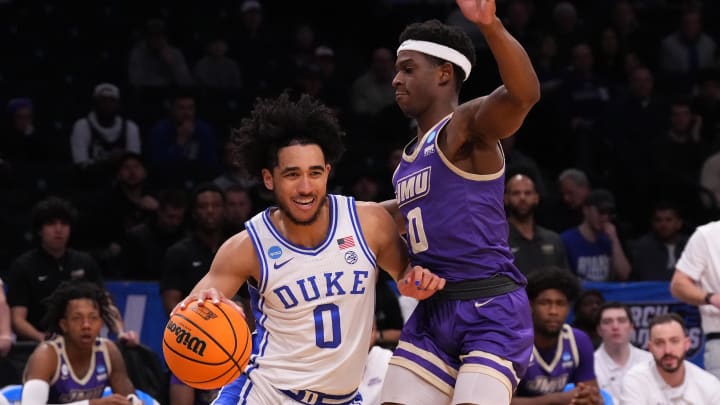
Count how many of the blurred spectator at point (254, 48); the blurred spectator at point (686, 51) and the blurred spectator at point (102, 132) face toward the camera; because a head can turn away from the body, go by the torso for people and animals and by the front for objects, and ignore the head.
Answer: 3

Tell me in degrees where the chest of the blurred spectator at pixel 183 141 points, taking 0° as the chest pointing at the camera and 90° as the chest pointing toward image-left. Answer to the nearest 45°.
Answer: approximately 0°

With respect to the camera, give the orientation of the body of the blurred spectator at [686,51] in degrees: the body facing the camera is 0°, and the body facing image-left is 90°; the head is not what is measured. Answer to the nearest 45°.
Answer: approximately 0°

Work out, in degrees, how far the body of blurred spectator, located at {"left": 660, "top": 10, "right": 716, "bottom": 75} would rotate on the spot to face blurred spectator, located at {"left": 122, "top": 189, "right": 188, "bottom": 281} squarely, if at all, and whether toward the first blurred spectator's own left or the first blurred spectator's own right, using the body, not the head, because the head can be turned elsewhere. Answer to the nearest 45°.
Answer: approximately 45° to the first blurred spectator's own right

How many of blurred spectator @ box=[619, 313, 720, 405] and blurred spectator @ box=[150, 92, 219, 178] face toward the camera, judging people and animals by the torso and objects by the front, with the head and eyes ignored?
2

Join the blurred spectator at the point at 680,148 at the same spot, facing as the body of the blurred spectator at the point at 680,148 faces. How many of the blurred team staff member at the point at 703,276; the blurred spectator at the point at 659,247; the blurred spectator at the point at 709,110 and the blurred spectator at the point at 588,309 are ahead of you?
3

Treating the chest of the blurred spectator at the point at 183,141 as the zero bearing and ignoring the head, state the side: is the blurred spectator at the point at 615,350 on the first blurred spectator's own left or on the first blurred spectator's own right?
on the first blurred spectator's own left

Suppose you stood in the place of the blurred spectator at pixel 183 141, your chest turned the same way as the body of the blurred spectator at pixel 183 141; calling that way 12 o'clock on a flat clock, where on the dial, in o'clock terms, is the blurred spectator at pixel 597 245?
the blurred spectator at pixel 597 245 is roughly at 10 o'clock from the blurred spectator at pixel 183 141.

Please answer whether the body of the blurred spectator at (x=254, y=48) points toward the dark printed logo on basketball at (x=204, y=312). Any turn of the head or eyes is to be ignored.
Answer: yes

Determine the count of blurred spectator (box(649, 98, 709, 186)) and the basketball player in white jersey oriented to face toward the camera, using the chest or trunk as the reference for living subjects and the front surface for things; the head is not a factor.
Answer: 2

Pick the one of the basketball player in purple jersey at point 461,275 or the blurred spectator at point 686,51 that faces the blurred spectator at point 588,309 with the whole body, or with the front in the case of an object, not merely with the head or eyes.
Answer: the blurred spectator at point 686,51

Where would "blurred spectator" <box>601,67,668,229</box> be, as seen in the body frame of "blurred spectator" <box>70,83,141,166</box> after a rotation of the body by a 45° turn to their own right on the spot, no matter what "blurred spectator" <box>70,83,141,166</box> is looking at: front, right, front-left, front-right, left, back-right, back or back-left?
back-left
